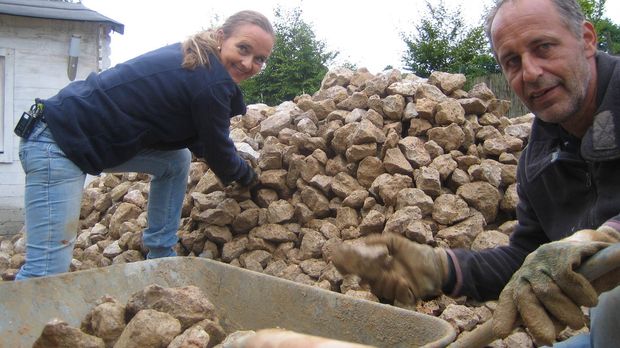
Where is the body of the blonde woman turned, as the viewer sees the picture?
to the viewer's right

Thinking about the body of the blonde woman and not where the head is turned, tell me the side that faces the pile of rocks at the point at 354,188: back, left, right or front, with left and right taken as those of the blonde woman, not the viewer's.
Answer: front

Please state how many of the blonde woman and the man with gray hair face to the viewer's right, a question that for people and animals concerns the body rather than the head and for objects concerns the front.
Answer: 1

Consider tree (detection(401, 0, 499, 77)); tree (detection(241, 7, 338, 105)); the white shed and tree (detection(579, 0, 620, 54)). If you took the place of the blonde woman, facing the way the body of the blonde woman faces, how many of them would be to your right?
0

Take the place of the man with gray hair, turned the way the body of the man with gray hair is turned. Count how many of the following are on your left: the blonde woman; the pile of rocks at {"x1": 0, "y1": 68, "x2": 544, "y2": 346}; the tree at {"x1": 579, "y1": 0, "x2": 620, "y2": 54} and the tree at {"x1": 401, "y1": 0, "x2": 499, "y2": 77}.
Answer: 0

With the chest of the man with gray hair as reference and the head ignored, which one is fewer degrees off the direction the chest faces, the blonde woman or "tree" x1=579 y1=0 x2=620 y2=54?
the blonde woman

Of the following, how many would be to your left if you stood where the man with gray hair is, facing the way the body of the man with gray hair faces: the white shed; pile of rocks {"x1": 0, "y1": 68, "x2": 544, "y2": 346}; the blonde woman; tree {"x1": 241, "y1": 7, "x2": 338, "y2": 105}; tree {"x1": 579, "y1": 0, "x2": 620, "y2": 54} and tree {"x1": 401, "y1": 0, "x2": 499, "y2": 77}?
0

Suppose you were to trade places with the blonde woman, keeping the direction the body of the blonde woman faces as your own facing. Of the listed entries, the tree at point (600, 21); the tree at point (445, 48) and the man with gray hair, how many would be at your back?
0

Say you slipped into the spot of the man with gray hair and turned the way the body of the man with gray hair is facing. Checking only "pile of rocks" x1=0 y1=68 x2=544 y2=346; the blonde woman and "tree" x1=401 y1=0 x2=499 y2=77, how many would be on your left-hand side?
0

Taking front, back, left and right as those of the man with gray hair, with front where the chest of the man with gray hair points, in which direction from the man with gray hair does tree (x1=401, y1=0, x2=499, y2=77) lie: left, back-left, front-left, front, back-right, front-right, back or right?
back-right

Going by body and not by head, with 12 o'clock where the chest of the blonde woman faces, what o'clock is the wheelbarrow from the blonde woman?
The wheelbarrow is roughly at 2 o'clock from the blonde woman.

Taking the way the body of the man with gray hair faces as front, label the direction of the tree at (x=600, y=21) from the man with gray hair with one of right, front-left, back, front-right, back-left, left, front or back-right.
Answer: back-right

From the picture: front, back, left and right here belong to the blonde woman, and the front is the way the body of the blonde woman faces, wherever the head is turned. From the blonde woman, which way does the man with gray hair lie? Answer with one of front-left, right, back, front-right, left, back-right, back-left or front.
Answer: front-right

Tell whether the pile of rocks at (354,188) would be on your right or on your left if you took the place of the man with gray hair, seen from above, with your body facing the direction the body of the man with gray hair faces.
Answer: on your right

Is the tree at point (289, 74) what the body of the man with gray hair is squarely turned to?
no

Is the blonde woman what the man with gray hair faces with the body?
no

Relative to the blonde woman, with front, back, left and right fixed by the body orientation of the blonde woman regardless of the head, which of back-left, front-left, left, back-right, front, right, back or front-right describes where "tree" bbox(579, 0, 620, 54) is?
front-left

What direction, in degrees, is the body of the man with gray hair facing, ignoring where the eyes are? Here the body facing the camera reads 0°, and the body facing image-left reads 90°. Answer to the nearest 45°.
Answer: approximately 45°

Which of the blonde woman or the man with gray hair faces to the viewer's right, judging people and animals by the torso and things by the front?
the blonde woman
